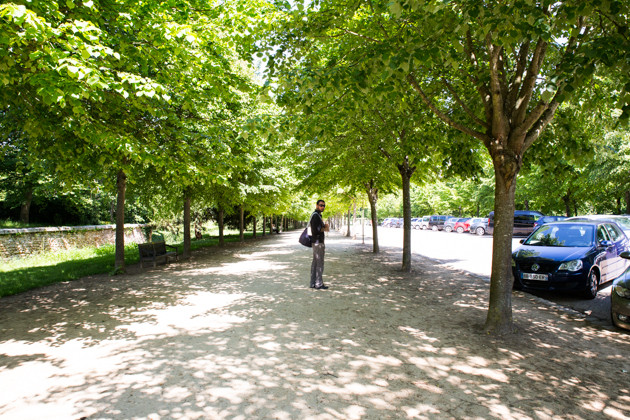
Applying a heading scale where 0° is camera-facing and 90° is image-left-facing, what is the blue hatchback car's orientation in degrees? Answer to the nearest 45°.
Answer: approximately 45°

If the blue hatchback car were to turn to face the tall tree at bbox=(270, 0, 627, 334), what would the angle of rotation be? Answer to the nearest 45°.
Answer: approximately 45° to its left

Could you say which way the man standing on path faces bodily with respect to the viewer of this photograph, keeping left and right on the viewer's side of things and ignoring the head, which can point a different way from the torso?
facing to the right of the viewer

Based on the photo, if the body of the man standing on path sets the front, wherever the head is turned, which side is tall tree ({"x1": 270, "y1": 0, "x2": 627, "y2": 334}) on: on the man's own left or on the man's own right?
on the man's own right

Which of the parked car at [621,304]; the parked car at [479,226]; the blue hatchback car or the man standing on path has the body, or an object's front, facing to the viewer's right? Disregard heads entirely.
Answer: the man standing on path

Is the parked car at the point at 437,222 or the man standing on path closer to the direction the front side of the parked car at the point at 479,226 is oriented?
the man standing on path

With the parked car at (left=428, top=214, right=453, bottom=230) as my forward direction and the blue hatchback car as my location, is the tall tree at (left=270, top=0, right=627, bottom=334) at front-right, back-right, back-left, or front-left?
back-left

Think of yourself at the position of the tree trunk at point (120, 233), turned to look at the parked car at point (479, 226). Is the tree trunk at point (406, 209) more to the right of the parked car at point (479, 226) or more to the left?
right

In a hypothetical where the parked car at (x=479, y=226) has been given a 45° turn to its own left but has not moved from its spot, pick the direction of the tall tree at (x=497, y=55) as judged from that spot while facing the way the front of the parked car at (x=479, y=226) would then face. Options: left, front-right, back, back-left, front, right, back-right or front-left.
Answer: front

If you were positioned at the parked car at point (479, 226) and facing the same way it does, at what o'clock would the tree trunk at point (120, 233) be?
The tree trunk is roughly at 11 o'clock from the parked car.

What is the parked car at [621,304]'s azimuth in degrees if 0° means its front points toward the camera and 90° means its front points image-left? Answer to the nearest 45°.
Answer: approximately 45°

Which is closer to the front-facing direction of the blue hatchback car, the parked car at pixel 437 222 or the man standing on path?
the man standing on path
